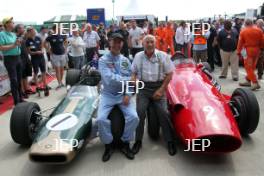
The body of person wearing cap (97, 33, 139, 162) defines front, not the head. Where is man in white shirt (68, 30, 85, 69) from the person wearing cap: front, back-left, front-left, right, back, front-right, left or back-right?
back

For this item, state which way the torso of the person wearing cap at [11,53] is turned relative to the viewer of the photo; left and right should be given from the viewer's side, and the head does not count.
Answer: facing to the right of the viewer

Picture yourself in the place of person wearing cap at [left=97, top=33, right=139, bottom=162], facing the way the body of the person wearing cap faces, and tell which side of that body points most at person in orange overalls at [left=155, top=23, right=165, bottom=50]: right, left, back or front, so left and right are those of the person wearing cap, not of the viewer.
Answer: back

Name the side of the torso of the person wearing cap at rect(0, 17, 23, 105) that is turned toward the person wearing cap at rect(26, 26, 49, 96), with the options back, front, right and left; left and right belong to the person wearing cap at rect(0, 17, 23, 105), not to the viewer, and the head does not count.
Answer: left
